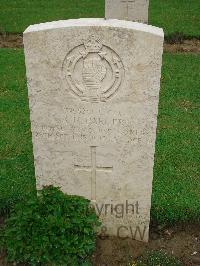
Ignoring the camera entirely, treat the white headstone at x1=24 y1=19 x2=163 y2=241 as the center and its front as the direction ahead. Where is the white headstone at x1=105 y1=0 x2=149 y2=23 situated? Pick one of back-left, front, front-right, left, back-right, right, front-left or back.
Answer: back

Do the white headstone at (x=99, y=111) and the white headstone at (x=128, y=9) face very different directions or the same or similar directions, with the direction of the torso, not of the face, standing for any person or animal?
same or similar directions

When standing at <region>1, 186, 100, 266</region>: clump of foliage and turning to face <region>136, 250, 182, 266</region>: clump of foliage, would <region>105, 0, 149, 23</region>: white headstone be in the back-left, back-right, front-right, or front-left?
front-left

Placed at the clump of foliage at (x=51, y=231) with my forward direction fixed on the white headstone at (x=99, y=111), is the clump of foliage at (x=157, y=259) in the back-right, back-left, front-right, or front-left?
front-right

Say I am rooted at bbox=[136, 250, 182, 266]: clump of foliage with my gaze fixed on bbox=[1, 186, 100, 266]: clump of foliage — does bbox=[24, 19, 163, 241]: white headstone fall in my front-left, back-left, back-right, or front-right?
front-right

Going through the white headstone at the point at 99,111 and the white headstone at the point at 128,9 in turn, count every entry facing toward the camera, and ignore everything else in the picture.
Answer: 2

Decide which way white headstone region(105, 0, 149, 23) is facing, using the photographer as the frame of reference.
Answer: facing the viewer

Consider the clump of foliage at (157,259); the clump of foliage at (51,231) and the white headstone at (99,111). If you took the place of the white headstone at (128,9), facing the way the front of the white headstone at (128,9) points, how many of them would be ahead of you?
3

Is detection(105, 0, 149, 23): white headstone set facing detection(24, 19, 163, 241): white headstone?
yes

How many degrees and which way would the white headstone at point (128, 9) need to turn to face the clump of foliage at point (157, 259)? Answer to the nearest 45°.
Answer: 0° — it already faces it
